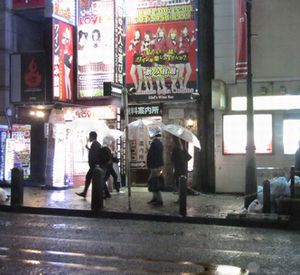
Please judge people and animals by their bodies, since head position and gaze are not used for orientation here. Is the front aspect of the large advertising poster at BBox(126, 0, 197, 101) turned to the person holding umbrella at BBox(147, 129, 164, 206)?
yes

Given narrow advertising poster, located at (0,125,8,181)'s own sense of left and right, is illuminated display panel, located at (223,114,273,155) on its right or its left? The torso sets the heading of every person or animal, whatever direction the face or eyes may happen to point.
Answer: on its left

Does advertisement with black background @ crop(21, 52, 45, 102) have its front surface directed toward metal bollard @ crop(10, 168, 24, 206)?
yes

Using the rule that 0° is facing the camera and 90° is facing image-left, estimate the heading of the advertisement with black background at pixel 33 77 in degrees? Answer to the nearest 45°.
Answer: approximately 0°

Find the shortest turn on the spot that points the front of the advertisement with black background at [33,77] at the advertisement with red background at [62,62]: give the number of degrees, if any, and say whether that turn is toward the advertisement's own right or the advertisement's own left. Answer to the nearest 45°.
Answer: approximately 45° to the advertisement's own left

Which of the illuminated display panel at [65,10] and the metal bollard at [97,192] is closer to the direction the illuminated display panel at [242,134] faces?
the metal bollard

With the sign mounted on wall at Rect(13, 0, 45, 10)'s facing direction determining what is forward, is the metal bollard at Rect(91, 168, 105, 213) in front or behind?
in front

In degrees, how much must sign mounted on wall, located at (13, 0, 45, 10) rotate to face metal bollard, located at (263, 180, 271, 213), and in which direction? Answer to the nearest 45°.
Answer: approximately 45° to its left

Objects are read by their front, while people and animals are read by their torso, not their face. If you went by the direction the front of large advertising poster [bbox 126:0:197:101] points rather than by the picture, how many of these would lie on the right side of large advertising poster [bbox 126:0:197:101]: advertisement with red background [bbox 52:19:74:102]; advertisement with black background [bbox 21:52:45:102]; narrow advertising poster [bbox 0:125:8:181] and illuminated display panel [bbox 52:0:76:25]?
4

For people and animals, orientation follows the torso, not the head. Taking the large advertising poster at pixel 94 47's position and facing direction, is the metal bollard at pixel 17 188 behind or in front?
in front

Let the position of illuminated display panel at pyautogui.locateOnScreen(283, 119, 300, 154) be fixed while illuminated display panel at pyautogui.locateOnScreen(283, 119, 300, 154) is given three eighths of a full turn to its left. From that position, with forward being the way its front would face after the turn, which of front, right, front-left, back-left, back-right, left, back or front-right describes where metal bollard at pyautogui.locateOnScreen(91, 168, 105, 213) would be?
back

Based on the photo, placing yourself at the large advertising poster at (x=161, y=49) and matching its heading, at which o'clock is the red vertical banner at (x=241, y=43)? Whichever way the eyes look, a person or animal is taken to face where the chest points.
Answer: The red vertical banner is roughly at 10 o'clock from the large advertising poster.

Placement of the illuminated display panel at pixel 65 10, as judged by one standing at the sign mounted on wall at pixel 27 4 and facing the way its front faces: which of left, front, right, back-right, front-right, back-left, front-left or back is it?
front-left
